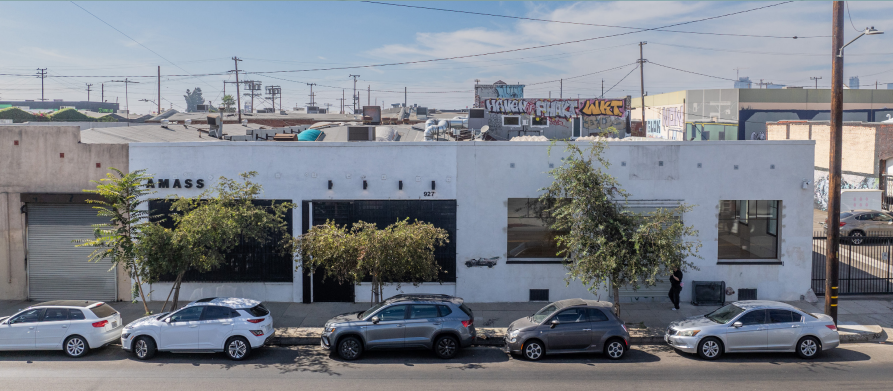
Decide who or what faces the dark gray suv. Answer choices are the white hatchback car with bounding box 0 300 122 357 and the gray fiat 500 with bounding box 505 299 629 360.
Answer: the gray fiat 500

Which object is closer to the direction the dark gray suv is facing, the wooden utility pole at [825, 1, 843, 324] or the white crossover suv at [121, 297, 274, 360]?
the white crossover suv

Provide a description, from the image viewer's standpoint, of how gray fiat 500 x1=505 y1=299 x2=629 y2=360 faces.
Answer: facing to the left of the viewer

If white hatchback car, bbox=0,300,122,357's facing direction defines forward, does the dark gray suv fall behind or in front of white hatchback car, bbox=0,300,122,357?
behind

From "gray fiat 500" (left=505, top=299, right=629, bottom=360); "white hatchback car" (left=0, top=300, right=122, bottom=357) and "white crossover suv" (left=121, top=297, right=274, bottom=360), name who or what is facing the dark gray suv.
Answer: the gray fiat 500

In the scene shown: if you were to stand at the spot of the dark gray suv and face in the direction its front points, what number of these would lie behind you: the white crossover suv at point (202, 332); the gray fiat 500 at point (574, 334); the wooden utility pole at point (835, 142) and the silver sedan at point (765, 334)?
3

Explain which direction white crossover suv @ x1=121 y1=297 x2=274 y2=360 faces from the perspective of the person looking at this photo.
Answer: facing to the left of the viewer

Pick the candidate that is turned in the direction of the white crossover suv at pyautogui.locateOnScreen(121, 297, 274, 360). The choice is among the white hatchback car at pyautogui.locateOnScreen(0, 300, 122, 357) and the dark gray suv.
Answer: the dark gray suv

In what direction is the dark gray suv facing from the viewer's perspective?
to the viewer's left

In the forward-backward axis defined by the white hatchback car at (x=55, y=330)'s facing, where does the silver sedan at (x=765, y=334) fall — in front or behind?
behind

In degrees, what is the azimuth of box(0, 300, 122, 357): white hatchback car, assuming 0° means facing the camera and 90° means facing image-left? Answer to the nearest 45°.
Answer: approximately 135°

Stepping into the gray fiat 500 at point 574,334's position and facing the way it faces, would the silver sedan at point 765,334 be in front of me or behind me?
behind
